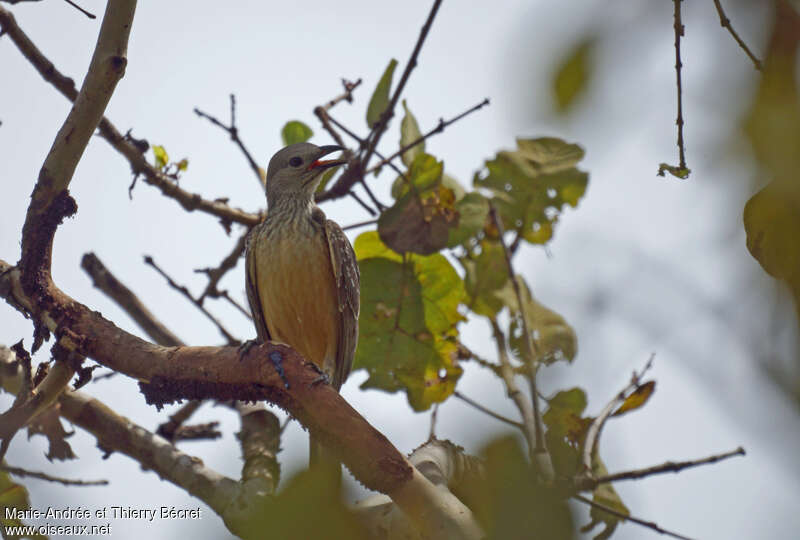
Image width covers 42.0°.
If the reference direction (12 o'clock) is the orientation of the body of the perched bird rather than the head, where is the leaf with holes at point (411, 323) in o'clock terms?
The leaf with holes is roughly at 8 o'clock from the perched bird.

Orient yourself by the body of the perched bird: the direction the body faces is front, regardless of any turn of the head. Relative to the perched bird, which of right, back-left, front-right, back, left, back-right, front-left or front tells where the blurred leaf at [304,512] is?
front

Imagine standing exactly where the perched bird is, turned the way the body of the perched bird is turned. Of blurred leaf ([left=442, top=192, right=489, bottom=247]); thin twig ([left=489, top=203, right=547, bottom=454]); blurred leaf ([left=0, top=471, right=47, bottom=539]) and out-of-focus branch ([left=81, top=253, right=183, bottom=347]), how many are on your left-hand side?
2

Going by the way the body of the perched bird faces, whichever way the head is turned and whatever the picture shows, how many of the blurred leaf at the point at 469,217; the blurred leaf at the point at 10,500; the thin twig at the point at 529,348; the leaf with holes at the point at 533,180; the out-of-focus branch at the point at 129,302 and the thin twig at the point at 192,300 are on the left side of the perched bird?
3

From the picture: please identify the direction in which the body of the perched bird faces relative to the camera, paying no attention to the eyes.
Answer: toward the camera

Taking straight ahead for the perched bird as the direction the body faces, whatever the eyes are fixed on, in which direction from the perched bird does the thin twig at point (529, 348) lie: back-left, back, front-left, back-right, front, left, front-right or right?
left

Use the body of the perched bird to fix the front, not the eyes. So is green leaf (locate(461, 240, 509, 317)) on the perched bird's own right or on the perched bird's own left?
on the perched bird's own left

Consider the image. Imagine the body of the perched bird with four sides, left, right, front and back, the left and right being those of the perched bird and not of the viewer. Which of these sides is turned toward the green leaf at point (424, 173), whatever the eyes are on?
left

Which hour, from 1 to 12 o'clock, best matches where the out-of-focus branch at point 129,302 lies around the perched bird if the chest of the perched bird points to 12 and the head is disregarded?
The out-of-focus branch is roughly at 4 o'clock from the perched bird.

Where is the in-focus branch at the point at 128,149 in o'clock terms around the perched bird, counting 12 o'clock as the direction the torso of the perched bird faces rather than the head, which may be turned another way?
The in-focus branch is roughly at 2 o'clock from the perched bird.

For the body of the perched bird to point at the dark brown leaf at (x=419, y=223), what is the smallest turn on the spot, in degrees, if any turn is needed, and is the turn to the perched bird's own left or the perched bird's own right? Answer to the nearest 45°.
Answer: approximately 90° to the perched bird's own left

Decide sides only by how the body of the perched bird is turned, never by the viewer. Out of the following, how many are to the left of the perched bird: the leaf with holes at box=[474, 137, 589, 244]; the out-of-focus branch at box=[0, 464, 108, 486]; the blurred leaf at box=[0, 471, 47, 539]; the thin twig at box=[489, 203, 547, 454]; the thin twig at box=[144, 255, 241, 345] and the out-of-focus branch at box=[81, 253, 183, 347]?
2
